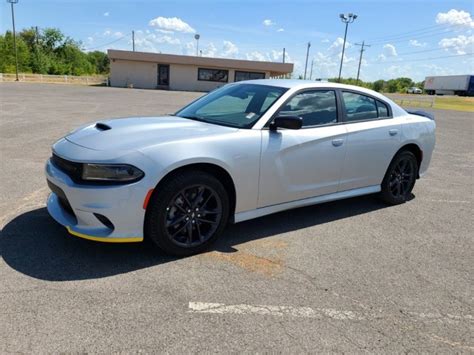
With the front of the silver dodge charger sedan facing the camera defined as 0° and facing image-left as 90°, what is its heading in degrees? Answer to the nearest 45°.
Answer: approximately 45°

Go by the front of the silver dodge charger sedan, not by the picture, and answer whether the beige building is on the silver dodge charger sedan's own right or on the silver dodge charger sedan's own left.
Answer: on the silver dodge charger sedan's own right
